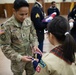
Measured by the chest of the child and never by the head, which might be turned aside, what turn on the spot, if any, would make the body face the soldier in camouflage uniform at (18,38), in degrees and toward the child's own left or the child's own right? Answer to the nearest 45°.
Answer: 0° — they already face them

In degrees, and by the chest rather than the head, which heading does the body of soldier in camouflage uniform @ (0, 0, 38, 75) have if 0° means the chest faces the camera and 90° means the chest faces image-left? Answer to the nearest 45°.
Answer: approximately 315°

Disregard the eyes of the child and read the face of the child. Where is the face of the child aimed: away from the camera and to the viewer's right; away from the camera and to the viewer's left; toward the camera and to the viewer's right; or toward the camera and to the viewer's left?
away from the camera and to the viewer's left

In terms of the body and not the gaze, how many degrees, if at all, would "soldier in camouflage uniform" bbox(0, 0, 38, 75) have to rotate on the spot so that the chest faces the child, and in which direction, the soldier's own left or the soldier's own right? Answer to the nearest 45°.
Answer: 0° — they already face them

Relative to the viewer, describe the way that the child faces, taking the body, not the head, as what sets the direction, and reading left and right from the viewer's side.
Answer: facing away from the viewer and to the left of the viewer

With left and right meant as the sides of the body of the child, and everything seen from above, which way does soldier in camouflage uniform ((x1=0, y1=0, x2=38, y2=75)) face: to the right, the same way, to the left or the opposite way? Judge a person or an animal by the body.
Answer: the opposite way
